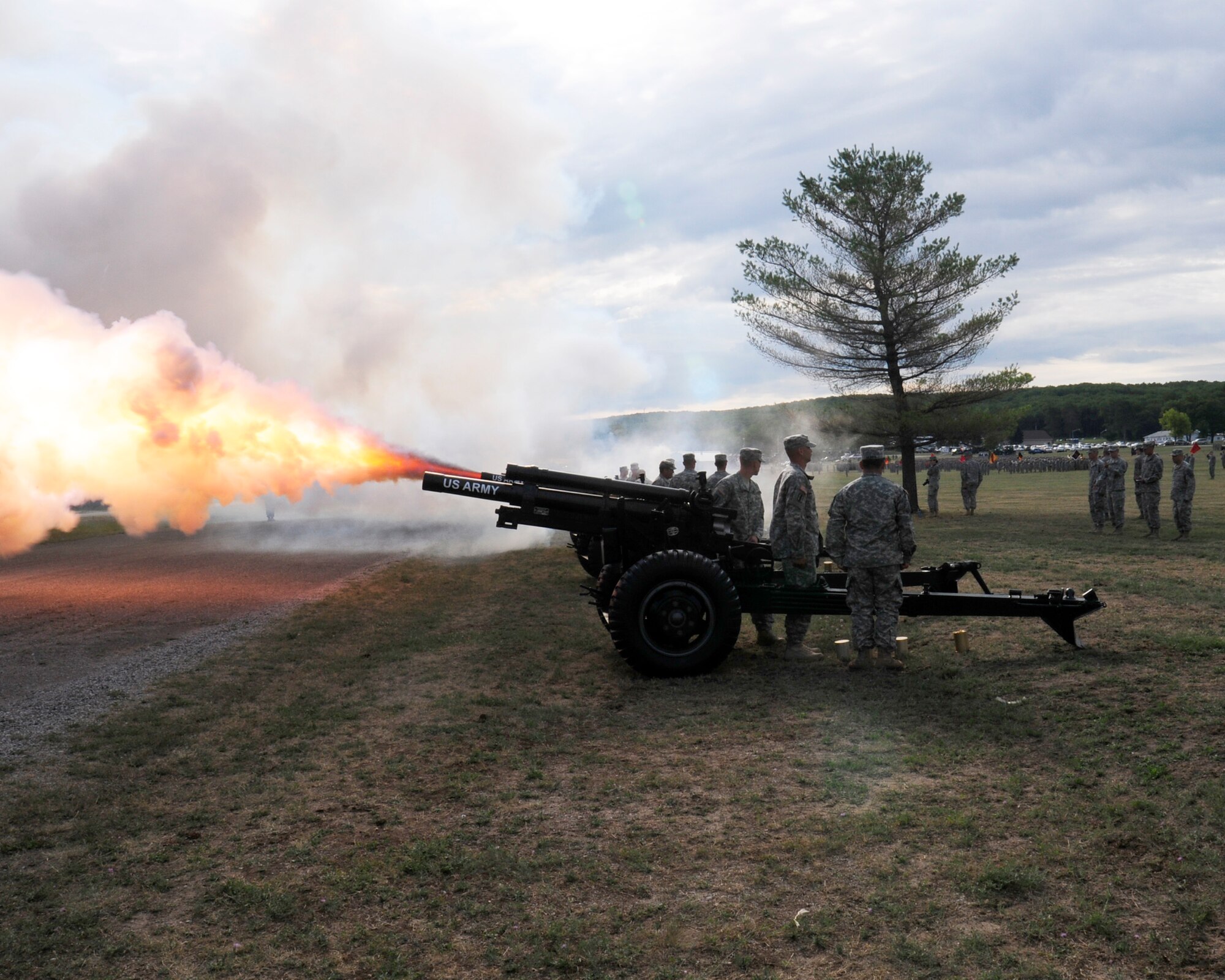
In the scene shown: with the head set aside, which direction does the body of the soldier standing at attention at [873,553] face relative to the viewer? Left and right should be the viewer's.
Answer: facing away from the viewer

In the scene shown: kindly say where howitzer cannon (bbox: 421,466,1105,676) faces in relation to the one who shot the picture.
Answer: facing to the left of the viewer

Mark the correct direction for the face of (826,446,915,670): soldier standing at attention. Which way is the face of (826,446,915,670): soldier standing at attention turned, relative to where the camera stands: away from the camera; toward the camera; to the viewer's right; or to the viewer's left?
away from the camera
